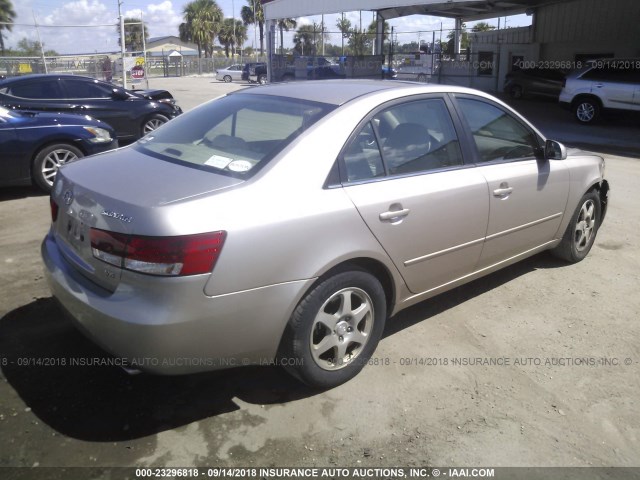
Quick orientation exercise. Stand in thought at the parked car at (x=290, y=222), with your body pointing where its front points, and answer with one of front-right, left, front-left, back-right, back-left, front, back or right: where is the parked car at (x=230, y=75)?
front-left

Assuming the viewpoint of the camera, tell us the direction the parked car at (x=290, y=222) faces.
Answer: facing away from the viewer and to the right of the viewer

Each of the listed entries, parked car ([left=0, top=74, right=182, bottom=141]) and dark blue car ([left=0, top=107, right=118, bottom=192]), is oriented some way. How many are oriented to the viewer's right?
2

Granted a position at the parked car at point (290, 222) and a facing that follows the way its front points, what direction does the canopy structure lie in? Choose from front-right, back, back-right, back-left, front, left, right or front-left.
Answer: front-left

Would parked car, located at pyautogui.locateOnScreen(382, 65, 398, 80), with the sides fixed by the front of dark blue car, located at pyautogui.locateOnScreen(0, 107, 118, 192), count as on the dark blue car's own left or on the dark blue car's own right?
on the dark blue car's own left

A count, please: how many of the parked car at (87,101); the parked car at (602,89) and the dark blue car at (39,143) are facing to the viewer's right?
3

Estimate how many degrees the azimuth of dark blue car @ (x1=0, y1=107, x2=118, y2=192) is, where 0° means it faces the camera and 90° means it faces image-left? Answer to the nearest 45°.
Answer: approximately 270°

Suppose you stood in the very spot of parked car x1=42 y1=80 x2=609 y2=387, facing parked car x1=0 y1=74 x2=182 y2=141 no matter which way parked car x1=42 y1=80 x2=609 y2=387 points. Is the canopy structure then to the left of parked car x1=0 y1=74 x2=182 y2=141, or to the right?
right

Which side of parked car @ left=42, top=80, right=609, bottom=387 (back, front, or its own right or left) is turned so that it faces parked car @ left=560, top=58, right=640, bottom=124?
front

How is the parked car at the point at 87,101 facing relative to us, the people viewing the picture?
facing to the right of the viewer

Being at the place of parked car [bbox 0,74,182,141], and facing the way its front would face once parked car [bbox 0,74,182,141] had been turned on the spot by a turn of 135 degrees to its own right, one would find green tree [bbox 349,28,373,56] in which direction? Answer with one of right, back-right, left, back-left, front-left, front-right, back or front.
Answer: back

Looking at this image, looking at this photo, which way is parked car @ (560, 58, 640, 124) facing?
to the viewer's right
